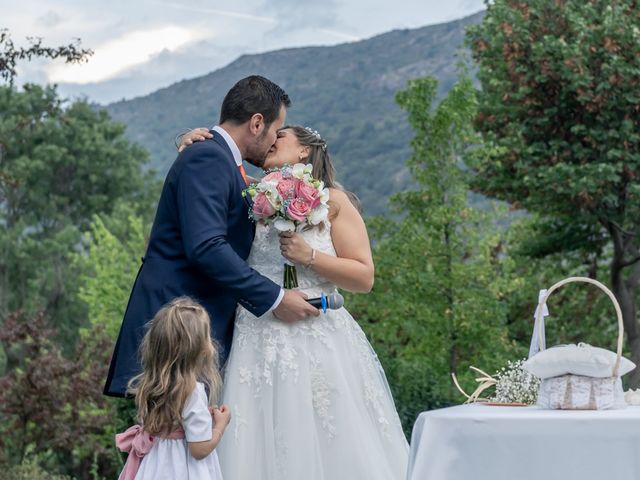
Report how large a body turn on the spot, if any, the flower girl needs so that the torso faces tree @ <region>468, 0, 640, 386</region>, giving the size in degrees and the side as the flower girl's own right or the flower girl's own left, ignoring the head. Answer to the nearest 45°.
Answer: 0° — they already face it

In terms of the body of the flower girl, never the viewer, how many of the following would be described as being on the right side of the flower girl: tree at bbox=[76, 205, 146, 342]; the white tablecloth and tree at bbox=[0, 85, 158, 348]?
1

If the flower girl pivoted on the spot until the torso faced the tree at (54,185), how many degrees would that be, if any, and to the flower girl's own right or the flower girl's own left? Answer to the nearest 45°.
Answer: approximately 45° to the flower girl's own left

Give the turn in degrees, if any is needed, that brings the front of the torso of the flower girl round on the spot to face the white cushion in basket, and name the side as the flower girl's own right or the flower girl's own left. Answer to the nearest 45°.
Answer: approximately 90° to the flower girl's own right

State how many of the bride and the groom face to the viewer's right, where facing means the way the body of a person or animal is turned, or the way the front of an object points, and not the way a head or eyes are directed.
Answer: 1

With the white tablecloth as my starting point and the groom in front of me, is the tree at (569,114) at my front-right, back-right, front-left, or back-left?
front-right

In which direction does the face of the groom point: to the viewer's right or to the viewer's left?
to the viewer's right

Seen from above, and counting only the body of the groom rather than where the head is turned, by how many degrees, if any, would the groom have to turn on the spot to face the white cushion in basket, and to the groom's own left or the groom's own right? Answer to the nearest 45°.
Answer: approximately 45° to the groom's own right

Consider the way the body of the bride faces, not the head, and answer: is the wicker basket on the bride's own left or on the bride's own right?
on the bride's own left

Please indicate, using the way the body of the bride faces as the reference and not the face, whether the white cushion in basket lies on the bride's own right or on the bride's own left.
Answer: on the bride's own left

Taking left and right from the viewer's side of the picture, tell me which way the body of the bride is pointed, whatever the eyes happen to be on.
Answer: facing the viewer and to the left of the viewer

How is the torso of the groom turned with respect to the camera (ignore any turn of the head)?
to the viewer's right

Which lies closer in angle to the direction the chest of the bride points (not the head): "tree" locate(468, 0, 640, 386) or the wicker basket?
the wicker basket

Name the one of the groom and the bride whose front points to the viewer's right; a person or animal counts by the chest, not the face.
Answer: the groom

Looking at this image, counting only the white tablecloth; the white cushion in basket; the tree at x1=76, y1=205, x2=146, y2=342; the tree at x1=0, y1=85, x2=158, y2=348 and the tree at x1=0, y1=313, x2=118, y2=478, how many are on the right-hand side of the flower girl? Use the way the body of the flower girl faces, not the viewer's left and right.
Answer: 2

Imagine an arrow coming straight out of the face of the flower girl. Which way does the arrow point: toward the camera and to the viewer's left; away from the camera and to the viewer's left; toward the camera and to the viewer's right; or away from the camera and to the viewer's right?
away from the camera and to the viewer's right

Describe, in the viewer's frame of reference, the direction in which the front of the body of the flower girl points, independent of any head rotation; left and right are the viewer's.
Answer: facing away from the viewer and to the right of the viewer

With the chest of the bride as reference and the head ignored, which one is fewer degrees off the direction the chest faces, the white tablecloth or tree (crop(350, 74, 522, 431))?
the white tablecloth

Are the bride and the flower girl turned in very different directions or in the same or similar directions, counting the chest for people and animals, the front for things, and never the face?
very different directions
